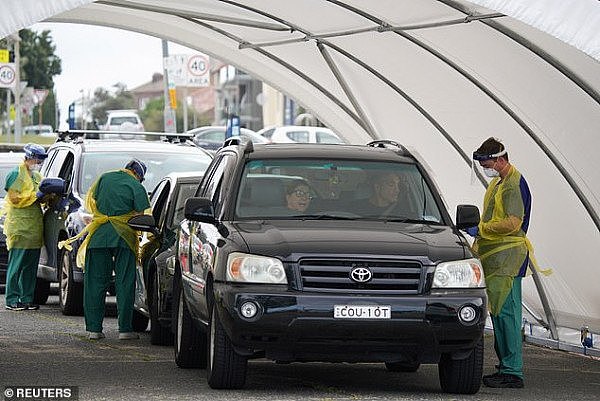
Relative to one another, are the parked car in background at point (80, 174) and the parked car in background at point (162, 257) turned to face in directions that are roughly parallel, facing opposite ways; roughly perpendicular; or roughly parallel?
roughly parallel

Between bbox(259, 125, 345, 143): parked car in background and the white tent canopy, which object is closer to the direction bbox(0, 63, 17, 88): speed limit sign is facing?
the white tent canopy

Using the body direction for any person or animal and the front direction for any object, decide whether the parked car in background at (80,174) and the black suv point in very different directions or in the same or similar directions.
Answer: same or similar directions

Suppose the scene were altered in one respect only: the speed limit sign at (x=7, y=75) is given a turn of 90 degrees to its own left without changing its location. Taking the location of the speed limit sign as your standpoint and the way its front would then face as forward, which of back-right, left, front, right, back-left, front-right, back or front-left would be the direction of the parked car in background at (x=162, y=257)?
right

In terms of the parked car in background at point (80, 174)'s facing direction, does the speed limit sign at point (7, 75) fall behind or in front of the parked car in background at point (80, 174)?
behind

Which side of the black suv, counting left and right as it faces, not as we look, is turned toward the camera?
front

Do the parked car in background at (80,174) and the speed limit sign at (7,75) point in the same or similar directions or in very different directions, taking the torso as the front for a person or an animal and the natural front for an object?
same or similar directions

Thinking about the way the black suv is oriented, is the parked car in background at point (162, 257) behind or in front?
behind

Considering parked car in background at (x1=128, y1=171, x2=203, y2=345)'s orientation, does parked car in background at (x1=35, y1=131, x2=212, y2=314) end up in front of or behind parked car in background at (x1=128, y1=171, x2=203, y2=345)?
behind

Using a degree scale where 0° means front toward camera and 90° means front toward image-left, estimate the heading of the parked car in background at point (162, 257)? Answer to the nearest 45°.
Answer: approximately 0°

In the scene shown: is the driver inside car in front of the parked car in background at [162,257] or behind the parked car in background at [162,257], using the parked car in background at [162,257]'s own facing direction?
in front
